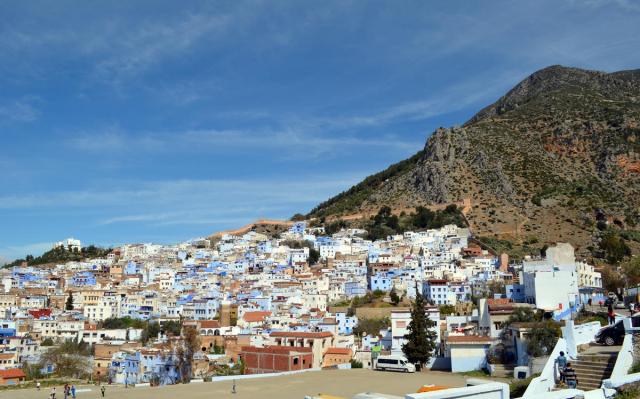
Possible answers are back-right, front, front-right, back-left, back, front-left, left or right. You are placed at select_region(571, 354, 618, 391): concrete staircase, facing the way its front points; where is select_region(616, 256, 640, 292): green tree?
back

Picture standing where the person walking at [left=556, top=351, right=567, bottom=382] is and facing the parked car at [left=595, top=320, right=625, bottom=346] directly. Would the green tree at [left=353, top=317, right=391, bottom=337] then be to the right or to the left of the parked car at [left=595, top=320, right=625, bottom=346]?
left

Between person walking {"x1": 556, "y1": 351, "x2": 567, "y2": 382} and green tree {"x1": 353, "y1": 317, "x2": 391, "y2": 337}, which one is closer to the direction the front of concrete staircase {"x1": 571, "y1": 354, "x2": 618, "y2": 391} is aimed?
the person walking

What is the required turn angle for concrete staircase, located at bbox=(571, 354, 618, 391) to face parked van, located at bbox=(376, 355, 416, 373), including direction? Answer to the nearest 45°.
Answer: approximately 135° to its right
